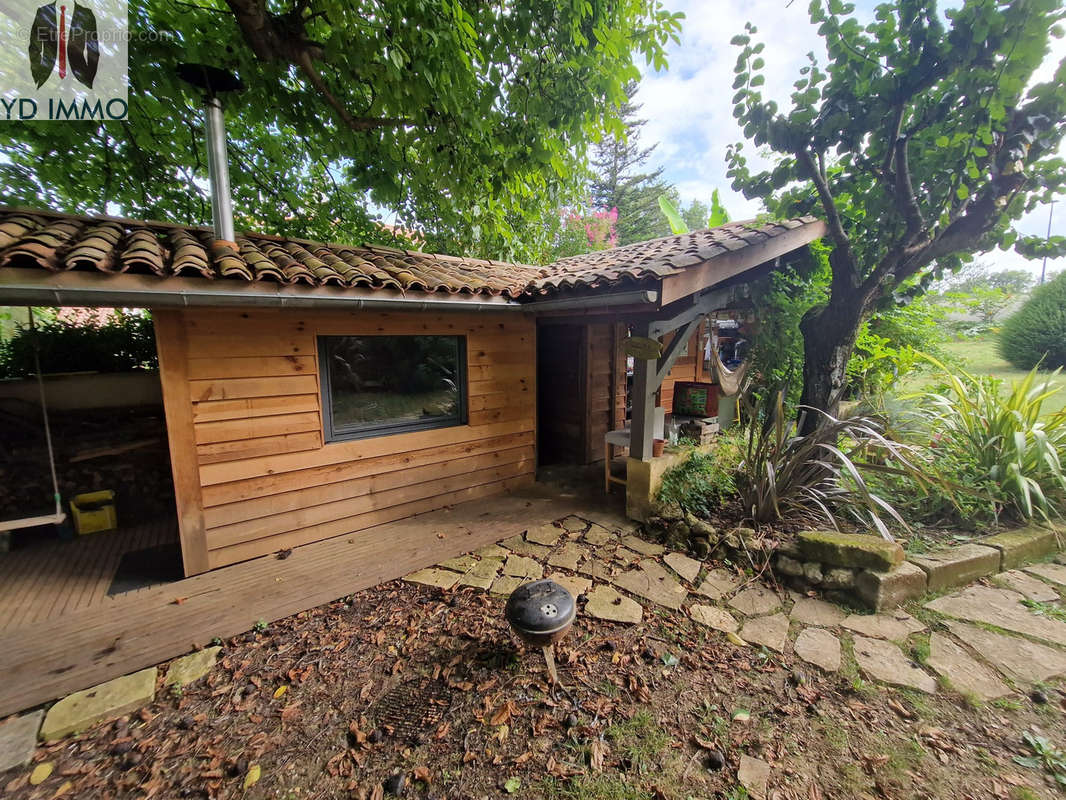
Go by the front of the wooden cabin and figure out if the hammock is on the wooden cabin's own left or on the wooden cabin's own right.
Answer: on the wooden cabin's own left

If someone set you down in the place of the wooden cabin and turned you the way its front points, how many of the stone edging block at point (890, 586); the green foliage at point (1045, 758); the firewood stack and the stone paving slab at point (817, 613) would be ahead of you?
3

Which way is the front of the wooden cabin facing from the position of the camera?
facing the viewer and to the right of the viewer

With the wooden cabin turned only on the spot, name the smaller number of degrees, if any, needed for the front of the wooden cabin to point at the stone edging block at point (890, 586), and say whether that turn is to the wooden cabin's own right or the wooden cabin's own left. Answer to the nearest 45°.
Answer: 0° — it already faces it

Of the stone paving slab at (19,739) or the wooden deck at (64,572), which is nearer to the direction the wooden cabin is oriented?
the stone paving slab

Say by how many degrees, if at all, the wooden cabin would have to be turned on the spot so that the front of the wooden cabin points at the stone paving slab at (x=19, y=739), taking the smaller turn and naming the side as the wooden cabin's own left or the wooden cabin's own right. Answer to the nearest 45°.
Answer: approximately 90° to the wooden cabin's own right

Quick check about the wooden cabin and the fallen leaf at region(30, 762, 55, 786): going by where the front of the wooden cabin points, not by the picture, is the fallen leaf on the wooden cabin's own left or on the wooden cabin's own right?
on the wooden cabin's own right

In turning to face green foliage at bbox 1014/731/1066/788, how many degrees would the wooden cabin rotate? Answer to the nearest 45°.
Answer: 0° — it already faces it

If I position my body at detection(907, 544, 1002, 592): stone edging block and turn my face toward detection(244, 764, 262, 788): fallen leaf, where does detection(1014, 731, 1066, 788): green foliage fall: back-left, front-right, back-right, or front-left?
front-left

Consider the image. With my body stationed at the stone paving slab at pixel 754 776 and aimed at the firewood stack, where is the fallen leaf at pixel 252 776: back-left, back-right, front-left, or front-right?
front-left

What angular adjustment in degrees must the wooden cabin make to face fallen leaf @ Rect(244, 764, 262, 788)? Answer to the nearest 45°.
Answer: approximately 45° to its right

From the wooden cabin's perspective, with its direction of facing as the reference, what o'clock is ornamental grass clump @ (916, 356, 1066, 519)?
The ornamental grass clump is roughly at 11 o'clock from the wooden cabin.

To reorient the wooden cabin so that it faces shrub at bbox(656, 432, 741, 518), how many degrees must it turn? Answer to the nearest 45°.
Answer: approximately 45° to its left
